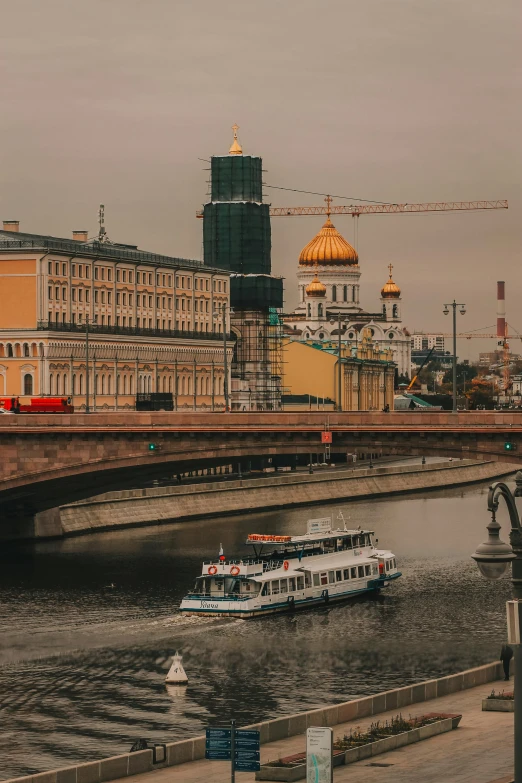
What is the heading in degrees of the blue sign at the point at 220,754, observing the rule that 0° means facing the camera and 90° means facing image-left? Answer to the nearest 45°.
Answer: approximately 0°

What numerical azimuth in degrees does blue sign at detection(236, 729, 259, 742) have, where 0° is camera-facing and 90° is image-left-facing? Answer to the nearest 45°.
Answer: approximately 0°

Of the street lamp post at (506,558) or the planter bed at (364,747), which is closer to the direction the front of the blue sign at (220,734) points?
the street lamp post

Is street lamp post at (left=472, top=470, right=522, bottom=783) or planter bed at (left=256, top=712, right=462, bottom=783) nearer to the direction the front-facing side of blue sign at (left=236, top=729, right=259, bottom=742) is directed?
the street lamp post
